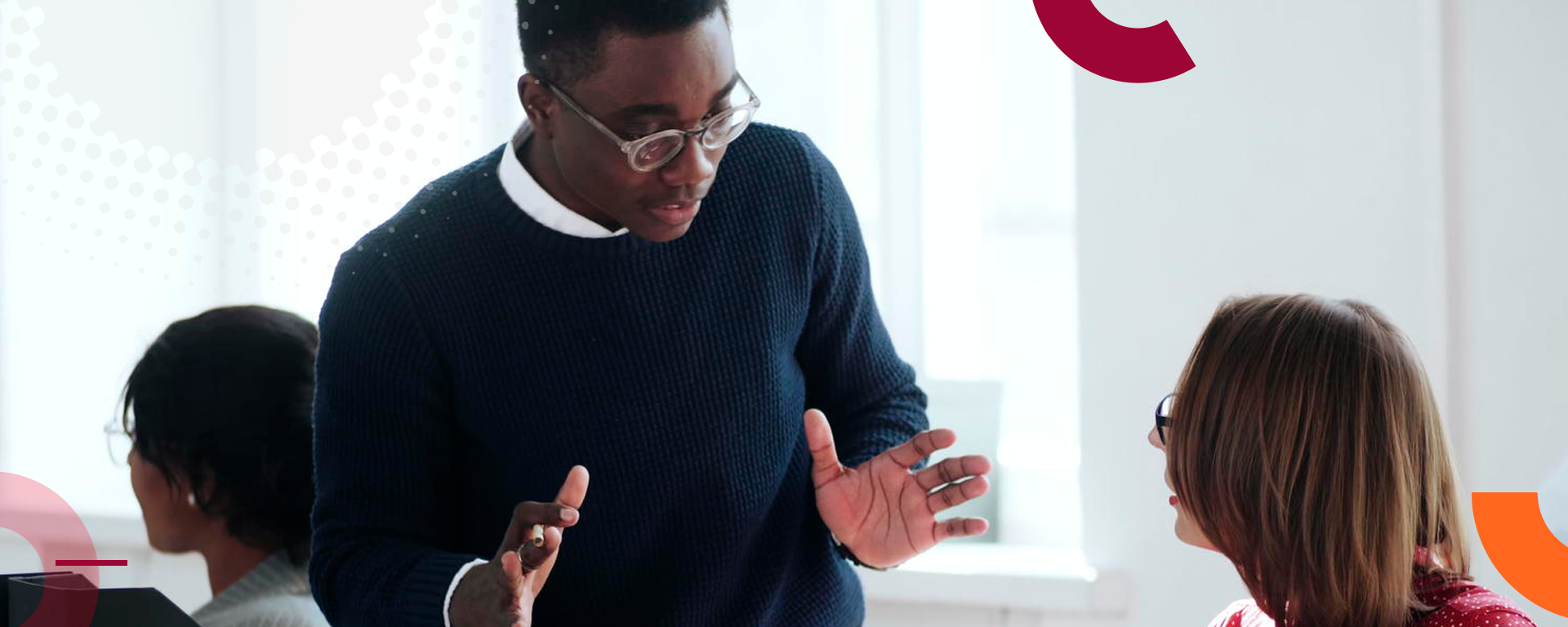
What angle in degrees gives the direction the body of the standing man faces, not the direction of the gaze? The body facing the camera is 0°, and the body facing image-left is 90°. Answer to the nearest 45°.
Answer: approximately 315°

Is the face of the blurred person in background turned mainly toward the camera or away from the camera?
away from the camera

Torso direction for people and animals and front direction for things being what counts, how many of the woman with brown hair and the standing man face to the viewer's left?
1

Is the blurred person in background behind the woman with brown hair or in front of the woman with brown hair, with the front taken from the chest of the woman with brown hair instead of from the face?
in front

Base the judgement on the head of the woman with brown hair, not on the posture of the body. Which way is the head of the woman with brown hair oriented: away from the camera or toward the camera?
away from the camera

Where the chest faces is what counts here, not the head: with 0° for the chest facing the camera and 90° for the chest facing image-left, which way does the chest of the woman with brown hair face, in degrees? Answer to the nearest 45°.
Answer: approximately 90°

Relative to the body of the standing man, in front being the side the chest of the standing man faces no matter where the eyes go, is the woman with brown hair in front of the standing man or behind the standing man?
in front

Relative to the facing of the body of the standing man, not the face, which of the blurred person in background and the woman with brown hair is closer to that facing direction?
the woman with brown hair

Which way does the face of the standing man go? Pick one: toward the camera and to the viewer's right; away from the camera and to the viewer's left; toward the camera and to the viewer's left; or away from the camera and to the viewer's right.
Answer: toward the camera and to the viewer's right
